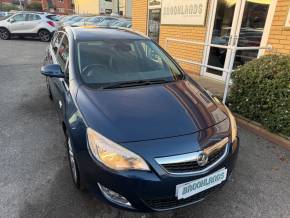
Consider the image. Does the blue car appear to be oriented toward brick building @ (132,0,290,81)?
no

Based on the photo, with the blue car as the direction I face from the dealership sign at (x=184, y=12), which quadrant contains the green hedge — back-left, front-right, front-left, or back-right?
front-left

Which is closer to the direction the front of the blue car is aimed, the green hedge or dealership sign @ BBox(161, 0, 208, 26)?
the green hedge

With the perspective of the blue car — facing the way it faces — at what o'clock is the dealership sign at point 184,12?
The dealership sign is roughly at 8 o'clock from the blue car.

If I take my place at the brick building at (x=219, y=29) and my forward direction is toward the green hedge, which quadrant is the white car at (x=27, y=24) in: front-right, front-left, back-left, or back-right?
back-right

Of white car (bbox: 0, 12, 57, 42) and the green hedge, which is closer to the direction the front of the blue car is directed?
the green hedge

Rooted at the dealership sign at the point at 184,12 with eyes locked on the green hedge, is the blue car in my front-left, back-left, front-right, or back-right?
front-right

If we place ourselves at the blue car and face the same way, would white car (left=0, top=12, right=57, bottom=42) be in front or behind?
behind

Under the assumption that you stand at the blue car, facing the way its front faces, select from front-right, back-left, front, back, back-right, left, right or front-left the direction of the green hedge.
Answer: left

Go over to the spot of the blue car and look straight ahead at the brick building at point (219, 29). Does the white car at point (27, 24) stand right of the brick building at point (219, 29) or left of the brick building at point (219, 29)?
left
